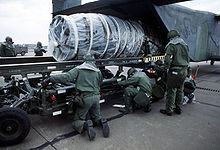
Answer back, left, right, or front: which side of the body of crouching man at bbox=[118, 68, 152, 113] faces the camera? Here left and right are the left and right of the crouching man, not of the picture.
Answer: left

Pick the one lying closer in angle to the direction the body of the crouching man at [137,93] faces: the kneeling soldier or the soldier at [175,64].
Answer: the kneeling soldier

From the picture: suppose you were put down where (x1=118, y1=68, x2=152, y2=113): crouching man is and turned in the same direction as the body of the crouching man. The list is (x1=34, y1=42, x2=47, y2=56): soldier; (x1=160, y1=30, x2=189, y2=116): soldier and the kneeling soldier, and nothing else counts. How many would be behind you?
1

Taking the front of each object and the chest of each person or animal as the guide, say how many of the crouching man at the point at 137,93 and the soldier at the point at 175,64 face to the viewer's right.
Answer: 0

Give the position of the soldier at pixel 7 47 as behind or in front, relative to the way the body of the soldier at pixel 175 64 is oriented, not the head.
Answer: in front

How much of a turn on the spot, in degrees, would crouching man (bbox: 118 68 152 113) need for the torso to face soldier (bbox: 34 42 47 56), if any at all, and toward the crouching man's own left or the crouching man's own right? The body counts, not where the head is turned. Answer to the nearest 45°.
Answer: approximately 45° to the crouching man's own right

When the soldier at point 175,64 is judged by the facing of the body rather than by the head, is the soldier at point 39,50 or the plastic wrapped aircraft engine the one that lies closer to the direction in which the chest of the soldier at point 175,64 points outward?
the soldier
